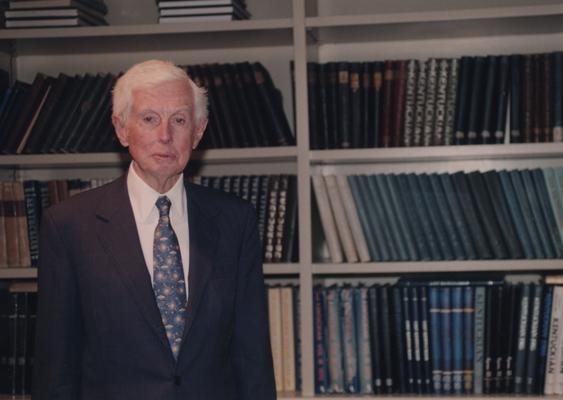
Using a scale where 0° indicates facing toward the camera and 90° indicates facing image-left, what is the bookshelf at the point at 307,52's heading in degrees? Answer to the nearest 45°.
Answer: approximately 0°

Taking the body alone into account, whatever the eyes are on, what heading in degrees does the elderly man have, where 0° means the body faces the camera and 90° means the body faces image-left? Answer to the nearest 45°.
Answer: approximately 0°

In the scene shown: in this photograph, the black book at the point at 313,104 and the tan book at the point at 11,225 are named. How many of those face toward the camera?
2

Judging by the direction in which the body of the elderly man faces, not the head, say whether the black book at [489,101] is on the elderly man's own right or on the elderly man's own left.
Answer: on the elderly man's own left
